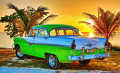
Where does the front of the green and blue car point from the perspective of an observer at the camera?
facing away from the viewer and to the left of the viewer

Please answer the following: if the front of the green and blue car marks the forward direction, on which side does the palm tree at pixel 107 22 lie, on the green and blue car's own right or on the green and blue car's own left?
on the green and blue car's own right
